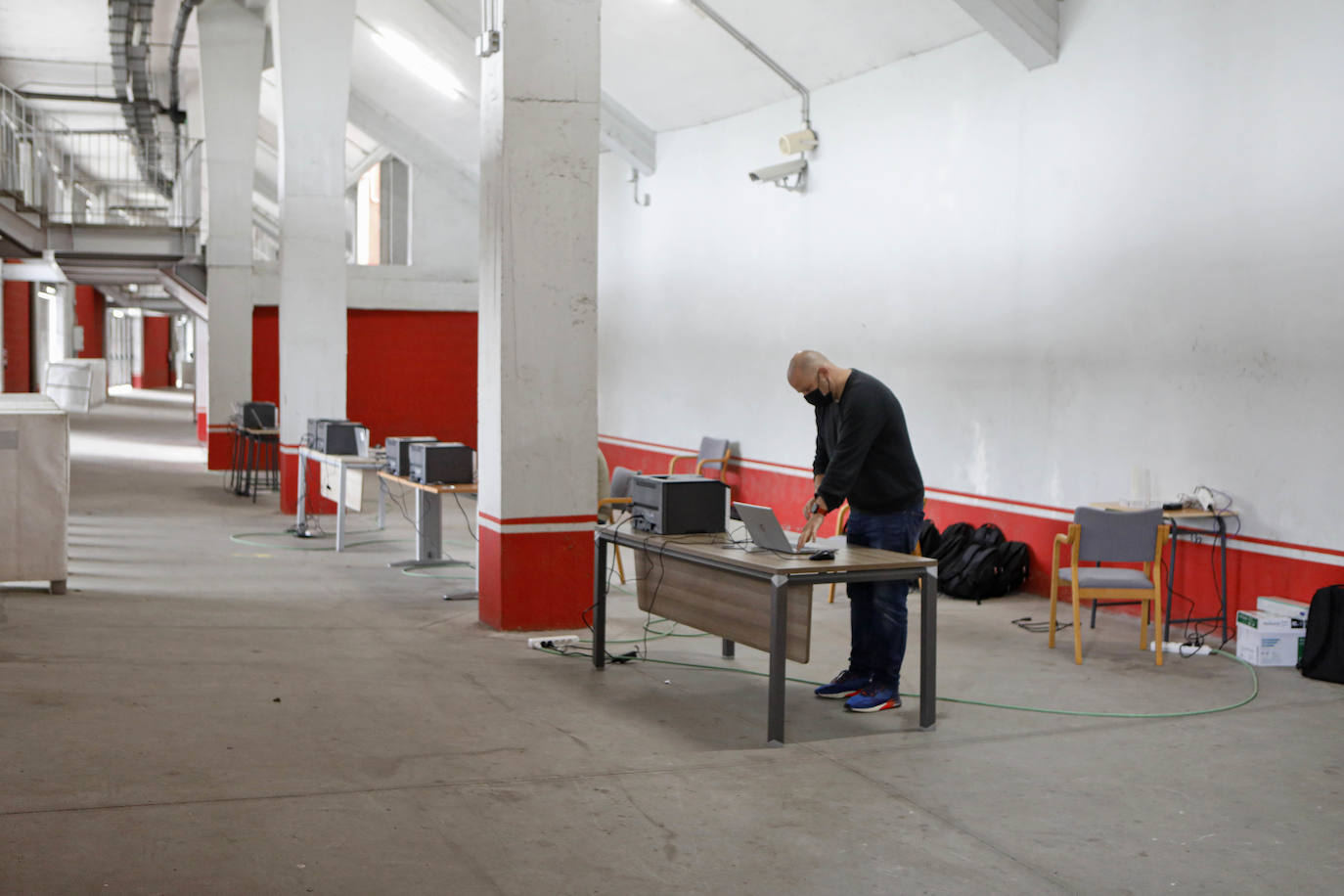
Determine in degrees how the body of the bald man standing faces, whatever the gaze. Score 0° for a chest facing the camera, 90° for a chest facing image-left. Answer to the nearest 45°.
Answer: approximately 90°

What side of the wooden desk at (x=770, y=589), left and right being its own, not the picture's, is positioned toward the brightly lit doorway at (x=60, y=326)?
left

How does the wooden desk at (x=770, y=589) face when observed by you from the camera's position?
facing away from the viewer and to the right of the viewer

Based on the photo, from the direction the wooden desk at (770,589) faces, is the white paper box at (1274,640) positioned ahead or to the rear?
ahead

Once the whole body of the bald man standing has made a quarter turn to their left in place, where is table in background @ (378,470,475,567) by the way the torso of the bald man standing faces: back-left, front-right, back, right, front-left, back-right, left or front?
back-right

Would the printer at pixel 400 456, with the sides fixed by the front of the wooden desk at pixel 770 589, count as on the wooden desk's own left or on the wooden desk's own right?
on the wooden desk's own left

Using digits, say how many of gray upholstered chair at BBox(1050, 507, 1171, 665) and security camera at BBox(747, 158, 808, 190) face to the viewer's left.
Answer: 1

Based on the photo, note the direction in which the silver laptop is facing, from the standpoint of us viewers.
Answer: facing away from the viewer and to the right of the viewer

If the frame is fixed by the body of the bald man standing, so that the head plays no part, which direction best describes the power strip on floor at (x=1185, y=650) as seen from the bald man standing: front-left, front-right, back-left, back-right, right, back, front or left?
back-right

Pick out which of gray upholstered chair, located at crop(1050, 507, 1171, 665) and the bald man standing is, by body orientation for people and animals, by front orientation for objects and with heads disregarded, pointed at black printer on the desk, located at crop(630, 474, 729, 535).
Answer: the bald man standing

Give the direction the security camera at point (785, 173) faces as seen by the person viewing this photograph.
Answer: facing to the left of the viewer

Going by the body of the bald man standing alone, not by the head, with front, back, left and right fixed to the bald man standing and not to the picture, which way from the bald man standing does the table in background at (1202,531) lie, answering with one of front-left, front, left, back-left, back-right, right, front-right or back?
back-right
